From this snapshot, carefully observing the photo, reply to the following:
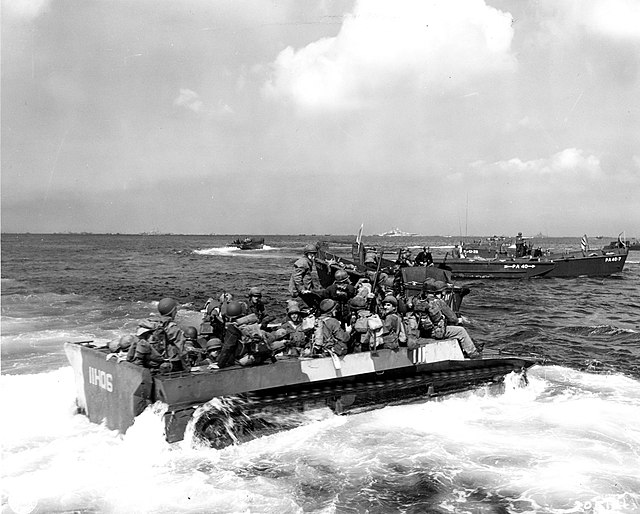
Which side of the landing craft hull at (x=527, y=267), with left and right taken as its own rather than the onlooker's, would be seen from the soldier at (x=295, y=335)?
right

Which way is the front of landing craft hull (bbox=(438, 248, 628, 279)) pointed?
to the viewer's right

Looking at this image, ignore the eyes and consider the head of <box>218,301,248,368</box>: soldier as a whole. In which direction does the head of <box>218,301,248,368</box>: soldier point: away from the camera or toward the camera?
away from the camera

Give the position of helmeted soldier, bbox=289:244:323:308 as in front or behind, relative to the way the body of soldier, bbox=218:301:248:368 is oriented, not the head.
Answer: in front

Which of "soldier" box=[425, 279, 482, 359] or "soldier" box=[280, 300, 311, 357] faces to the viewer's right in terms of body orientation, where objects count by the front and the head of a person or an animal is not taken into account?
"soldier" box=[425, 279, 482, 359]

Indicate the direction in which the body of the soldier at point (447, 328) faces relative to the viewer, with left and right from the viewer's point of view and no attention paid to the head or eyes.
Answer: facing to the right of the viewer
